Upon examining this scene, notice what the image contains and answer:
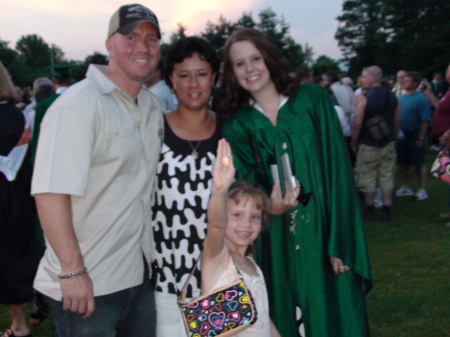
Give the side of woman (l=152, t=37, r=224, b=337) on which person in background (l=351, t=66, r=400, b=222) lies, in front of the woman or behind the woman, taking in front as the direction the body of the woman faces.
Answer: behind

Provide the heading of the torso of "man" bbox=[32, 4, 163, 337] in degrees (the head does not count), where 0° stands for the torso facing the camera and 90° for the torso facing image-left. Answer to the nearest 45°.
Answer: approximately 315°

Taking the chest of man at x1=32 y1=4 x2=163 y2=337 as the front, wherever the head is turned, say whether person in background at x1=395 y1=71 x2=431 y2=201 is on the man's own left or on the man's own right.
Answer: on the man's own left

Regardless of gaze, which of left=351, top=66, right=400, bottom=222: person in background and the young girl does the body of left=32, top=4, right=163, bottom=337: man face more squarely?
the young girl

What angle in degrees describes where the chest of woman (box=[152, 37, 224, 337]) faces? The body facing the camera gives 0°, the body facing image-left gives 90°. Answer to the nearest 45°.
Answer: approximately 0°

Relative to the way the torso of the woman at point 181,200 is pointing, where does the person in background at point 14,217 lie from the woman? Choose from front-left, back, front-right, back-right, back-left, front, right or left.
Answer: back-right

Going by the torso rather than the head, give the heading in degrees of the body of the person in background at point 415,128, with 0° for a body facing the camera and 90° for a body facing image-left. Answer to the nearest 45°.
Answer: approximately 45°
